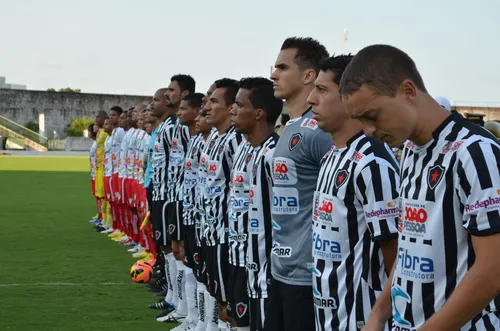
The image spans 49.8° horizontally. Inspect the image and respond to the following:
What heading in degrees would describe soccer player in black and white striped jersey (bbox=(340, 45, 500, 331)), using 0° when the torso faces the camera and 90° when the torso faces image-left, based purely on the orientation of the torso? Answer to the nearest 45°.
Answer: approximately 45°

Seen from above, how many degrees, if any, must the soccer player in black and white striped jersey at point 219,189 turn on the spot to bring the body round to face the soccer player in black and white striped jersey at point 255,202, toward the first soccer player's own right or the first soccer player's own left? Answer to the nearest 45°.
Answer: approximately 45° to the first soccer player's own left

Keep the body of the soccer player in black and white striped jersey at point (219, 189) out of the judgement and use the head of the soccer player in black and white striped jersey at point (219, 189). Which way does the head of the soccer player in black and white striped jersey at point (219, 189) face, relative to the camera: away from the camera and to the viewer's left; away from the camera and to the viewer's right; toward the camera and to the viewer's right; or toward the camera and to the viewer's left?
toward the camera and to the viewer's left

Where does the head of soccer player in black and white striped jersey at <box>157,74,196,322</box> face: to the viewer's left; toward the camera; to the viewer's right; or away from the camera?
to the viewer's left

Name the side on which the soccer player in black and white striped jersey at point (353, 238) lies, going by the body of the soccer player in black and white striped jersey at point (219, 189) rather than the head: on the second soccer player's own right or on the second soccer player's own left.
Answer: on the second soccer player's own left

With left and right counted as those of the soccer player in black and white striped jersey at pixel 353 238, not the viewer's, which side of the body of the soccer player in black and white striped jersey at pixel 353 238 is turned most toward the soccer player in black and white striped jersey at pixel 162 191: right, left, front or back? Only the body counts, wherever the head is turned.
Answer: right

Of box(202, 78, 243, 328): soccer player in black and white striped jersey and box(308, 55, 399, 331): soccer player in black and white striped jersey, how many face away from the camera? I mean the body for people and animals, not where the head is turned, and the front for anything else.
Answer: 0
